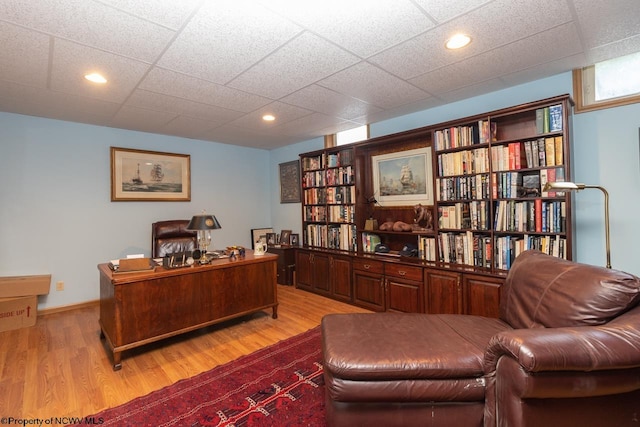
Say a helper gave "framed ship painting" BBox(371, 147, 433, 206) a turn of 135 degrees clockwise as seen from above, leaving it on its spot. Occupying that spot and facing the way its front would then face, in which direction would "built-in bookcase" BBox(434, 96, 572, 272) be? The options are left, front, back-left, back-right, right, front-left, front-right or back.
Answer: back-right

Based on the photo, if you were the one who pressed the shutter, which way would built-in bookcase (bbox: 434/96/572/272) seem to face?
facing the viewer and to the left of the viewer

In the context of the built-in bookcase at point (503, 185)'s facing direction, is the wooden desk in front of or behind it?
in front

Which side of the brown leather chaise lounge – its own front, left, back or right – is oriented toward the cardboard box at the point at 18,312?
front

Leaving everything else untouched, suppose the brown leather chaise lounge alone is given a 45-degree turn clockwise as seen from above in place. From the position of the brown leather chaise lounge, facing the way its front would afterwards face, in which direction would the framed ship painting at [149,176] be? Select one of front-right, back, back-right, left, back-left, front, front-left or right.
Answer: front-left

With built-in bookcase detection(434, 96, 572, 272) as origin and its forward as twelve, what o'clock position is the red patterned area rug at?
The red patterned area rug is roughly at 12 o'clock from the built-in bookcase.

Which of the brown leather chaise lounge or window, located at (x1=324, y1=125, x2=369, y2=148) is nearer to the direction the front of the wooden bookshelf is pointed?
the brown leather chaise lounge

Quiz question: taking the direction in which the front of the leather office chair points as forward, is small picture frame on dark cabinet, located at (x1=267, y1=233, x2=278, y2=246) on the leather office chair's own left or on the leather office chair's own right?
on the leather office chair's own left

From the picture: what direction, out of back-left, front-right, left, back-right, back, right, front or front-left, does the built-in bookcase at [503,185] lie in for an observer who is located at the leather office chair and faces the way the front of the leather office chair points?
front-left

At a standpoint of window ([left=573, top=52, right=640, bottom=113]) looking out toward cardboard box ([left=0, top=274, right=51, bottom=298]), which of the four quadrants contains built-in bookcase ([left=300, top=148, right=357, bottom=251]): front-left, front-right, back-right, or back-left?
front-right

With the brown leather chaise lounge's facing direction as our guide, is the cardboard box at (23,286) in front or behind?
in front

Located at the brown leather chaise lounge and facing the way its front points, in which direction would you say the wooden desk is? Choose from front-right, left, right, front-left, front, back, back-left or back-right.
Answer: front

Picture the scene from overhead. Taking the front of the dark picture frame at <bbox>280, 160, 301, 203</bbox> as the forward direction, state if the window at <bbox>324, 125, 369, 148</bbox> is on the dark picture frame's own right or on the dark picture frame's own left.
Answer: on the dark picture frame's own left

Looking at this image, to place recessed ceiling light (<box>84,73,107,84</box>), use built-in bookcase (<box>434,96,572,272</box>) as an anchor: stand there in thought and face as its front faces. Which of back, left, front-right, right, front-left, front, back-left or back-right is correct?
front

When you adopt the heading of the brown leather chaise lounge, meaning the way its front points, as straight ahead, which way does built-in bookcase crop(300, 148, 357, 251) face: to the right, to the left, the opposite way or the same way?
to the left

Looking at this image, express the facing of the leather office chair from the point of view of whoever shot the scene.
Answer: facing the viewer

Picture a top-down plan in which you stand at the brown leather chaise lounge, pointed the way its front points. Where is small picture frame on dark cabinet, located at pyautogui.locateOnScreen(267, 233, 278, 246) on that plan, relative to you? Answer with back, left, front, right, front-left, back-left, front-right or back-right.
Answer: front-right

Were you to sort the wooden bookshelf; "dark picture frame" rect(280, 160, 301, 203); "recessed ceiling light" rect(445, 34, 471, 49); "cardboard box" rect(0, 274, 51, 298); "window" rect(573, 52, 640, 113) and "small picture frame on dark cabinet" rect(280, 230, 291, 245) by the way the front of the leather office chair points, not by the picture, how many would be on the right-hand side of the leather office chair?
1
